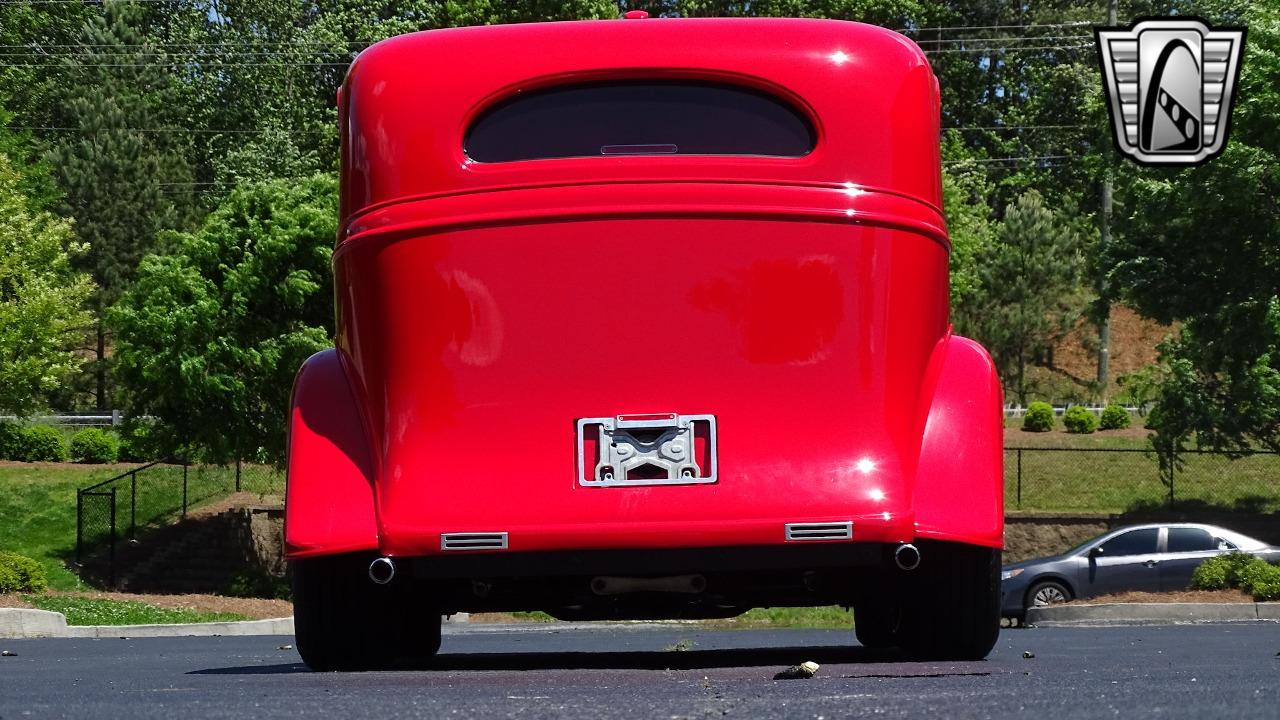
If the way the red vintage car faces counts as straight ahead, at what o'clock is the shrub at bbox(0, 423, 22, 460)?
The shrub is roughly at 11 o'clock from the red vintage car.

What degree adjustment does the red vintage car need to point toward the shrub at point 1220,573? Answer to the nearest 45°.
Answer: approximately 45° to its right

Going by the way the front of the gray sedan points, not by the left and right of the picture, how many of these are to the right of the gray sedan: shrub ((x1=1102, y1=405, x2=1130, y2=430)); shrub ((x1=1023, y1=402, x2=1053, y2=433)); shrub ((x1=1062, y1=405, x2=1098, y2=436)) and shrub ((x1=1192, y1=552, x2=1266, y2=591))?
3

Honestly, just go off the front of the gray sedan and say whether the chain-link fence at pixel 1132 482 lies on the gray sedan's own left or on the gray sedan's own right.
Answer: on the gray sedan's own right

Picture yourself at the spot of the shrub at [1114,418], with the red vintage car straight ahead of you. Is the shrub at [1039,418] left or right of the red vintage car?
right

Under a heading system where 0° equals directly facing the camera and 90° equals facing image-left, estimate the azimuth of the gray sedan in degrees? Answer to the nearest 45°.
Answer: approximately 90°

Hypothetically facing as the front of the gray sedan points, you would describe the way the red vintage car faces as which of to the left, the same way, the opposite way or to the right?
to the right

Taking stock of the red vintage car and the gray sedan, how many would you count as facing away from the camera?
1

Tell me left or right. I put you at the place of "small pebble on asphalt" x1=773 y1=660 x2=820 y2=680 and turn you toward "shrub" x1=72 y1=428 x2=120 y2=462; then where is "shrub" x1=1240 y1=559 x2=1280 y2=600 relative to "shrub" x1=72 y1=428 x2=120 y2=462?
right

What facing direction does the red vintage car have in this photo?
away from the camera

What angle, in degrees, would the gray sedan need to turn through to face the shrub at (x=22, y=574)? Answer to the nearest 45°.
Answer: approximately 45° to its left

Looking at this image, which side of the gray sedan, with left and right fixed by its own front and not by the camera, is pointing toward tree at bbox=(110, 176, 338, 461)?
front

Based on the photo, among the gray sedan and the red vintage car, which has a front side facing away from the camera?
the red vintage car

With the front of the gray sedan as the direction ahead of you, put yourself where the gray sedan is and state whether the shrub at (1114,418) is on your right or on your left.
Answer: on your right

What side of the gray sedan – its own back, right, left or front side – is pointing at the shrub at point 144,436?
front

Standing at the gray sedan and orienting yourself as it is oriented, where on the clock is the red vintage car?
The red vintage car is roughly at 9 o'clock from the gray sedan.
